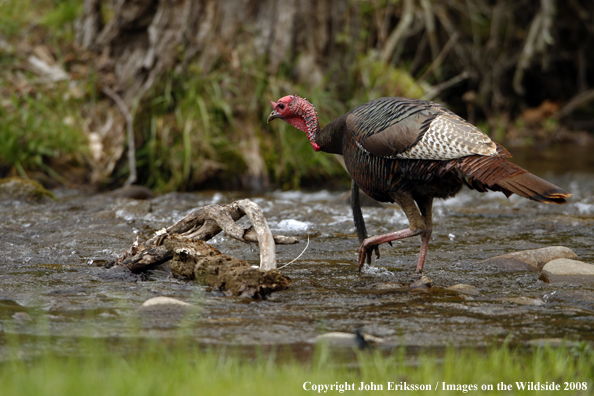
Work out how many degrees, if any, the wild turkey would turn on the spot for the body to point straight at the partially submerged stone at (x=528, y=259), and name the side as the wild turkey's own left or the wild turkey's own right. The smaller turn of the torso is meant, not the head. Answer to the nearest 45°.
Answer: approximately 180°

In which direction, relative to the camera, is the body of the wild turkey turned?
to the viewer's left

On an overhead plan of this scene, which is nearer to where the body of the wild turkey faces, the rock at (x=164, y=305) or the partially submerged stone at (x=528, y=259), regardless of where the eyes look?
the rock

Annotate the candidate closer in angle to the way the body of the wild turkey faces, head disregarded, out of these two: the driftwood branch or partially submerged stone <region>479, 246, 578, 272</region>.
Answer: the driftwood branch

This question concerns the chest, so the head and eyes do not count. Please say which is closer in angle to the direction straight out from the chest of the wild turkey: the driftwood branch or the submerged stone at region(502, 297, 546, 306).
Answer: the driftwood branch

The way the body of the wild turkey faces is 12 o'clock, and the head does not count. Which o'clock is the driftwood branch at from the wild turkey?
The driftwood branch is roughly at 11 o'clock from the wild turkey.

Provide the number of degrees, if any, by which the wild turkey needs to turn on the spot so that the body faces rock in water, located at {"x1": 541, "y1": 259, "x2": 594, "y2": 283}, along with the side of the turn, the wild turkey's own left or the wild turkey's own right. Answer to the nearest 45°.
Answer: approximately 180°
